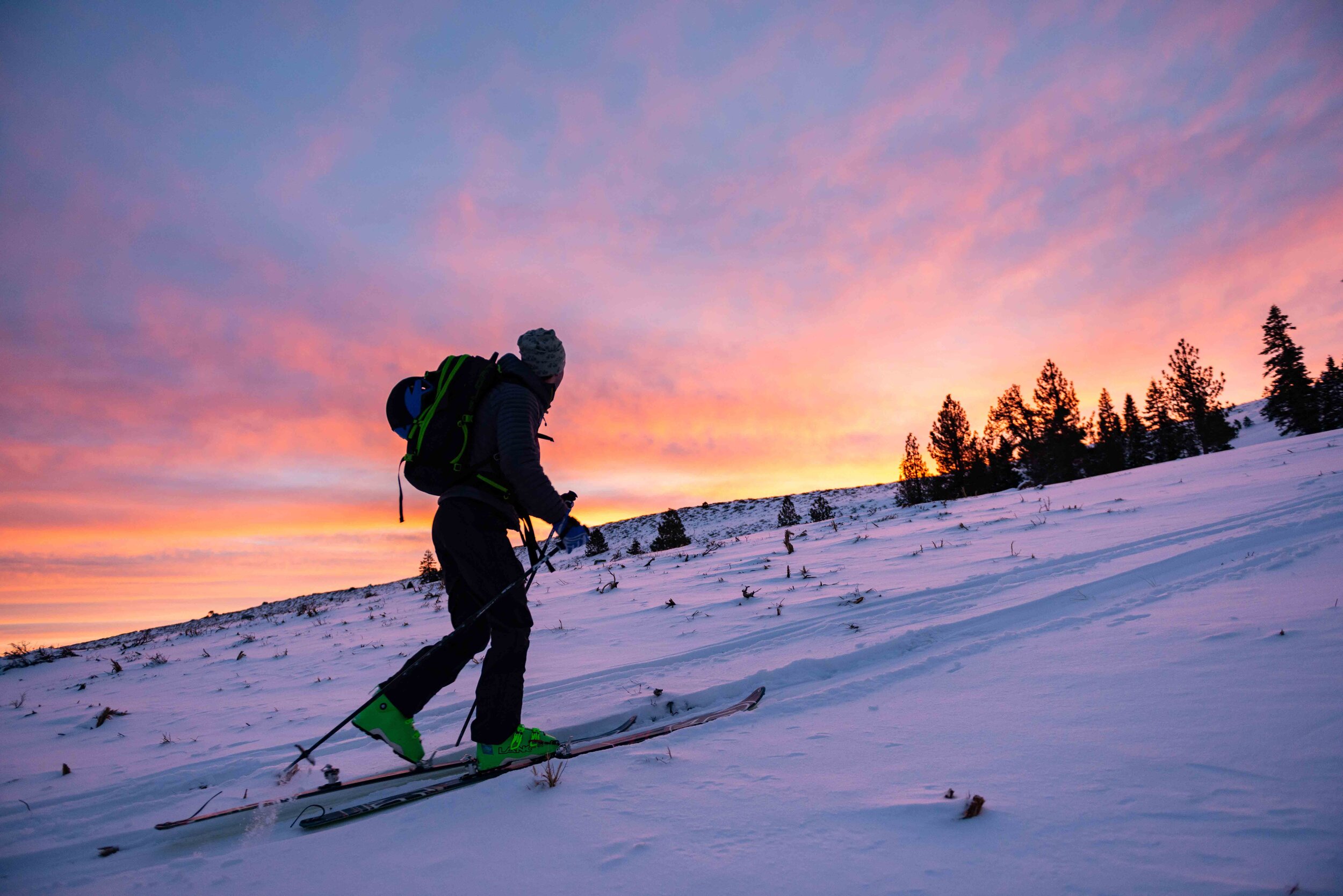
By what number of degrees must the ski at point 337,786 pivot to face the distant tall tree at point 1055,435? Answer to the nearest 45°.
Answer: approximately 45° to its left

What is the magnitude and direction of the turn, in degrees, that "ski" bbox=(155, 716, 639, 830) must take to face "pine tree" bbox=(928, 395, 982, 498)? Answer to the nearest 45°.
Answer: approximately 45° to its left

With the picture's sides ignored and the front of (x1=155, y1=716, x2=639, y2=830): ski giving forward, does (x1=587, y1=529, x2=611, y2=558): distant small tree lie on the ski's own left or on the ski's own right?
on the ski's own left

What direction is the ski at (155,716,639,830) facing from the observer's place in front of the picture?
facing to the right of the viewer

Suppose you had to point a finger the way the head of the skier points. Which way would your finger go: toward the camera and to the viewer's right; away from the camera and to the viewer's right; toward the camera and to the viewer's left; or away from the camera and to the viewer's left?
away from the camera and to the viewer's right

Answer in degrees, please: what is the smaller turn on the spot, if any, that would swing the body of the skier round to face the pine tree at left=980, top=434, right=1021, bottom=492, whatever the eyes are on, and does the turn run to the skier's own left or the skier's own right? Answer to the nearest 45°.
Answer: approximately 45° to the skier's own left

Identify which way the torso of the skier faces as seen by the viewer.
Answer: to the viewer's right

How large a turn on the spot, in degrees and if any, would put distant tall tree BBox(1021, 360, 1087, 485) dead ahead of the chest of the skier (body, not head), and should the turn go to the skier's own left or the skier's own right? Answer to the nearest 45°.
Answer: approximately 45° to the skier's own left
